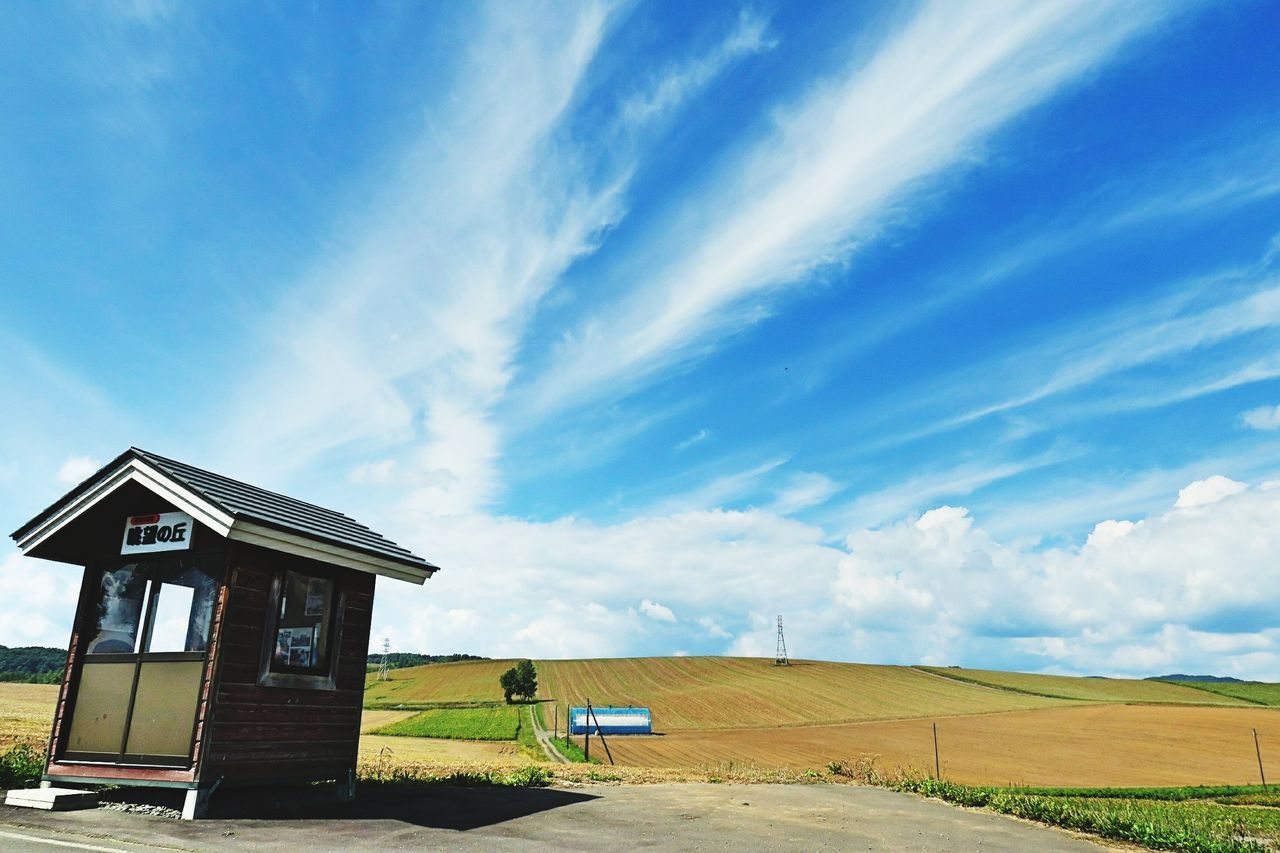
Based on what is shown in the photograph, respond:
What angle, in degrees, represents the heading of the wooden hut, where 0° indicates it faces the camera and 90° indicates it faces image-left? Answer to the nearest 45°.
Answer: approximately 45°
